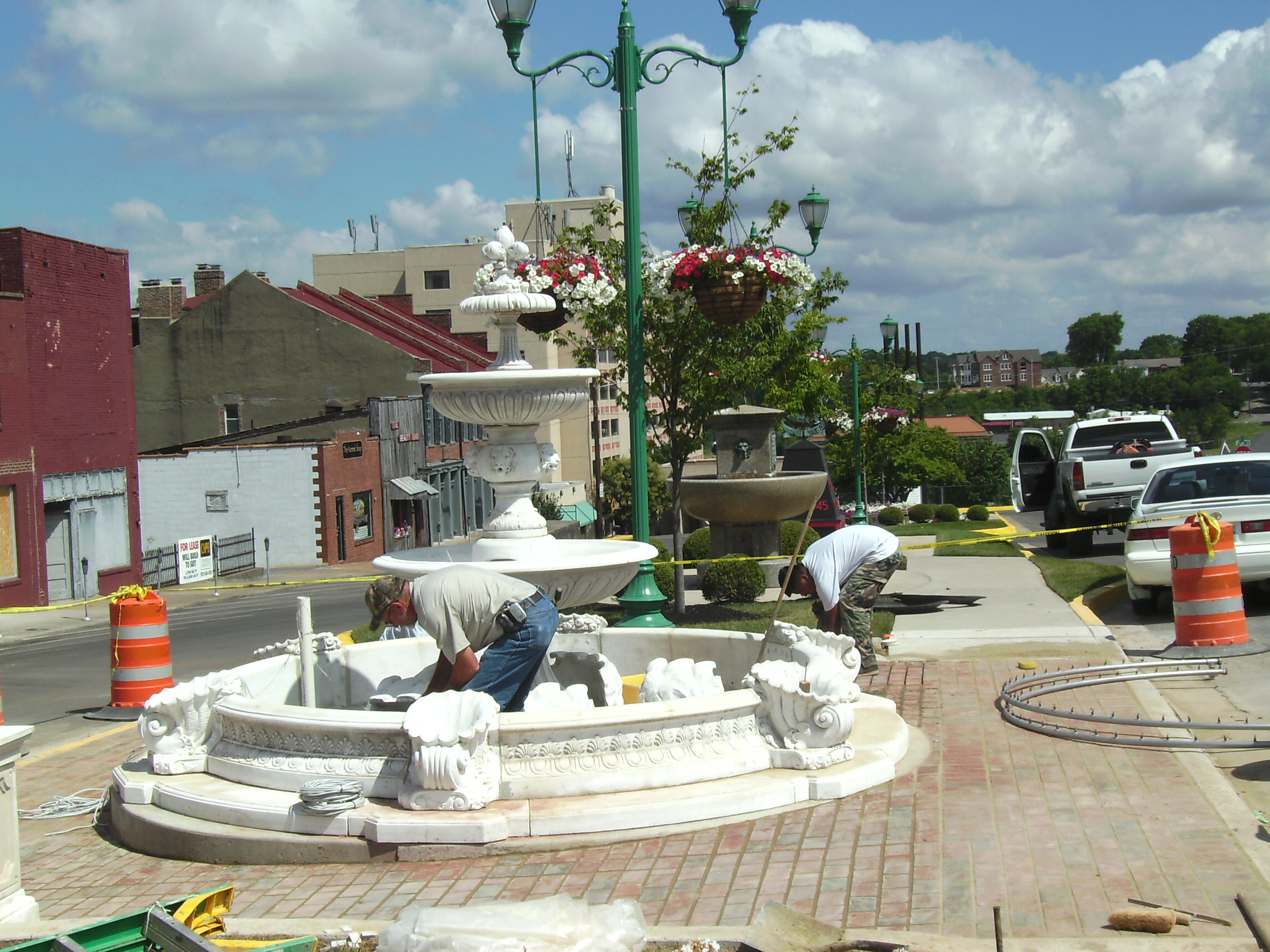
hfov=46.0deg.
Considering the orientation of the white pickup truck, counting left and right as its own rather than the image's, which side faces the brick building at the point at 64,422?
left

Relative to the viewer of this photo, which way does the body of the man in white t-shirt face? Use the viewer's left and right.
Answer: facing to the left of the viewer

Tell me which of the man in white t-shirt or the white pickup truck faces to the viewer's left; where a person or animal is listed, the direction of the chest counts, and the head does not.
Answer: the man in white t-shirt

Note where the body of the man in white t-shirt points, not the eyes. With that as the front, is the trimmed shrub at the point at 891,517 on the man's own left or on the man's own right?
on the man's own right

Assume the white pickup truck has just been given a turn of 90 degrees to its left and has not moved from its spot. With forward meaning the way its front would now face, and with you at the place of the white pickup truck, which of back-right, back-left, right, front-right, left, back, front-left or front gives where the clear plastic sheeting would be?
left

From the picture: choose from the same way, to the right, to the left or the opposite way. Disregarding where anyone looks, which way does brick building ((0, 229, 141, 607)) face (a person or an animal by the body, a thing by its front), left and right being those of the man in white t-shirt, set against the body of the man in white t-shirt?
the opposite way

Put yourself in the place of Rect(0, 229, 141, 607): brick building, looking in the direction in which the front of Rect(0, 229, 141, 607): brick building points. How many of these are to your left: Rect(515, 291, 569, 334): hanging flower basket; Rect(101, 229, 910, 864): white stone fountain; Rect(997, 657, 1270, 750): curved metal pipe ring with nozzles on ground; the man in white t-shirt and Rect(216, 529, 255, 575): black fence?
1

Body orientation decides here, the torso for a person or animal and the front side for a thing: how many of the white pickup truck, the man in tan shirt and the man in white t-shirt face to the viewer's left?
2

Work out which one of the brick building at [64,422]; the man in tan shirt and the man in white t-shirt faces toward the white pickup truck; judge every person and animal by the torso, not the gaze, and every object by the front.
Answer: the brick building

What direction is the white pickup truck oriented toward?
away from the camera

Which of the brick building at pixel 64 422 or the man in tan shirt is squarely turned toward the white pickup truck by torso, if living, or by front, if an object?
the brick building

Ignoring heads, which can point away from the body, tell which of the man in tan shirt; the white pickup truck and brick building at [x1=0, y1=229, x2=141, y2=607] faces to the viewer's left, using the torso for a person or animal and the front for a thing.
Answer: the man in tan shirt

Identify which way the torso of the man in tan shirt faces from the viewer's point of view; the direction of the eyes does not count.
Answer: to the viewer's left

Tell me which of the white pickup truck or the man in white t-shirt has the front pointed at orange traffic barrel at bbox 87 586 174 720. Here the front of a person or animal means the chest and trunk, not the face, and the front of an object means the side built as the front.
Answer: the man in white t-shirt

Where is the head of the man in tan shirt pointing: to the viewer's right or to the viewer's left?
to the viewer's left
